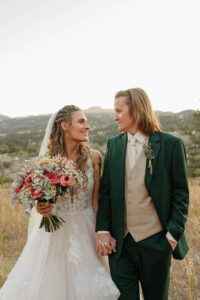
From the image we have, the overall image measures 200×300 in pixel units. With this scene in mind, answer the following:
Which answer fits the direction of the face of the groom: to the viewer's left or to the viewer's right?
to the viewer's left

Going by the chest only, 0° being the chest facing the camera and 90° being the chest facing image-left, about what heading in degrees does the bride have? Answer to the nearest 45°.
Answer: approximately 0°

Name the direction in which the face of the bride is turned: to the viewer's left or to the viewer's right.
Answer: to the viewer's right

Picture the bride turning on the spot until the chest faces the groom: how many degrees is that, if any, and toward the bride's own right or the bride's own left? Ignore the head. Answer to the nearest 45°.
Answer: approximately 45° to the bride's own left
